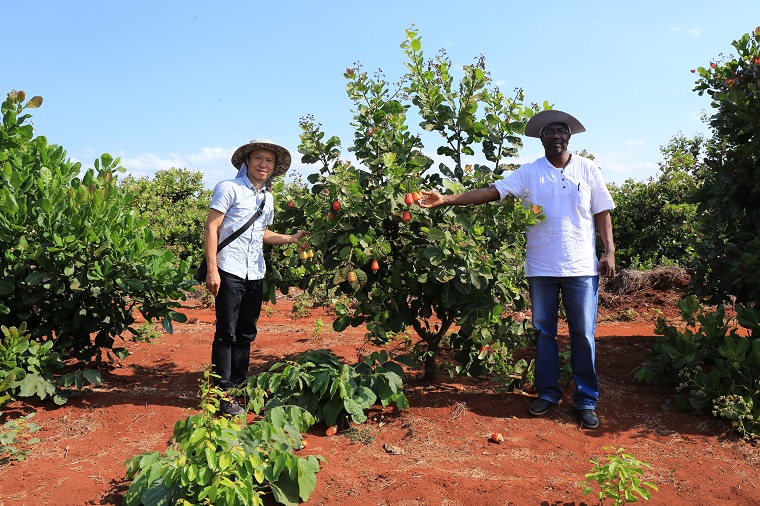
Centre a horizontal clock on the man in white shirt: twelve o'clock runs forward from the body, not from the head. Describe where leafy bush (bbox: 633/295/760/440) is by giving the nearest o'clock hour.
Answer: The leafy bush is roughly at 8 o'clock from the man in white shirt.

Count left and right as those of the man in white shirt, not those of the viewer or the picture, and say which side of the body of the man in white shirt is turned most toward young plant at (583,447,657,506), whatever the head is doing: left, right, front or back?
front

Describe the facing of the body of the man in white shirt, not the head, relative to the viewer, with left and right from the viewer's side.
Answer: facing the viewer

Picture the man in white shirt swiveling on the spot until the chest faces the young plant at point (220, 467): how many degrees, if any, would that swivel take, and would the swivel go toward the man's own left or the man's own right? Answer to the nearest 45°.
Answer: approximately 45° to the man's own right

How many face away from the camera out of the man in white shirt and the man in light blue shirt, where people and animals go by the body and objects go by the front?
0

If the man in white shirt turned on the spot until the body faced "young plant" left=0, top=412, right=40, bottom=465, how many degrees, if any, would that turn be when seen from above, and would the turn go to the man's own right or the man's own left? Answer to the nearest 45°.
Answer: approximately 90° to the man's own right

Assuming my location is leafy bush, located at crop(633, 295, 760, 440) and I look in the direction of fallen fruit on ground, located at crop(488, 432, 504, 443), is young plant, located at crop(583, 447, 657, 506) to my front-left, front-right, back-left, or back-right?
front-left

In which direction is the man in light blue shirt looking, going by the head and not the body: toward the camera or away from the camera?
toward the camera

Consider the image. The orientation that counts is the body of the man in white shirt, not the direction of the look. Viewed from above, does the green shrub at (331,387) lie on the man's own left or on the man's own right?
on the man's own right

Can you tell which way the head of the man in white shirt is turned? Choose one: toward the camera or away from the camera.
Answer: toward the camera

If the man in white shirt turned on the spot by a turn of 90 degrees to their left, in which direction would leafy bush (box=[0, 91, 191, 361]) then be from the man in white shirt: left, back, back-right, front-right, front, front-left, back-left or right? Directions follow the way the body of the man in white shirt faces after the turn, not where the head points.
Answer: back

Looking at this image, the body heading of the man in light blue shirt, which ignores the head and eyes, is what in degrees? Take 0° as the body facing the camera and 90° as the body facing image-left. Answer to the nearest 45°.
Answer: approximately 315°

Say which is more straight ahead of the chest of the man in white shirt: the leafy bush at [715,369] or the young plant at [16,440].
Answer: the young plant

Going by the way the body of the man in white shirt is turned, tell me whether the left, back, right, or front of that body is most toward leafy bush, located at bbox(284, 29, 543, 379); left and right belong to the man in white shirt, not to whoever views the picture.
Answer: right
